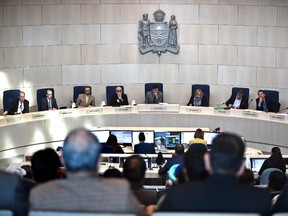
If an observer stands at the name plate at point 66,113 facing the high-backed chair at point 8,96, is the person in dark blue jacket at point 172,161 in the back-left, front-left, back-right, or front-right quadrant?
back-left

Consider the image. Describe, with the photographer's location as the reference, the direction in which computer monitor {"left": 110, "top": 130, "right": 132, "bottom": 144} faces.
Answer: facing the viewer

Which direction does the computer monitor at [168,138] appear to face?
toward the camera

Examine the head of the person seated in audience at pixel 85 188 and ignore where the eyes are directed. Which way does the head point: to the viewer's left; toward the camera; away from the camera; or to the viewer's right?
away from the camera

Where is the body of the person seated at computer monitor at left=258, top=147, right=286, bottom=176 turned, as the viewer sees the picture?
away from the camera

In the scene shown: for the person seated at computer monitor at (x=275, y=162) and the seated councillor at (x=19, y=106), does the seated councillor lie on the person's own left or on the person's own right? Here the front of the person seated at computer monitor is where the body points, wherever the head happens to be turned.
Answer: on the person's own left

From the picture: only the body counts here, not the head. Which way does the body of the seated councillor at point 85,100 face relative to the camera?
toward the camera

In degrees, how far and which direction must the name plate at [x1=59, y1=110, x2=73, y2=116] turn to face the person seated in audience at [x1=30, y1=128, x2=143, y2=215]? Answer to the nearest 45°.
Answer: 0° — it already faces them

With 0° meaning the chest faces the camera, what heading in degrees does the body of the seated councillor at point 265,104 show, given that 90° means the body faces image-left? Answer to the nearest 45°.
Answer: approximately 45°

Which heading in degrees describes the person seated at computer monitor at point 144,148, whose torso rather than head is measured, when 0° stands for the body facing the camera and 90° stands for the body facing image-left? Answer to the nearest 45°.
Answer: approximately 180°

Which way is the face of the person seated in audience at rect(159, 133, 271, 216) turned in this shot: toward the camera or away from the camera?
away from the camera

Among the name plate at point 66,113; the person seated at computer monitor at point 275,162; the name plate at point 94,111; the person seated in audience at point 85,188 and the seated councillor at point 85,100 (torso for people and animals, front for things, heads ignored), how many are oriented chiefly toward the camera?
3

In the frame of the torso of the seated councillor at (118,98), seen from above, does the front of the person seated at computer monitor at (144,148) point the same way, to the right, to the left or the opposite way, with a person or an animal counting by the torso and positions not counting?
the opposite way

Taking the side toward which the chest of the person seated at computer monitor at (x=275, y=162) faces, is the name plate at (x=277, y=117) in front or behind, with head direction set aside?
in front

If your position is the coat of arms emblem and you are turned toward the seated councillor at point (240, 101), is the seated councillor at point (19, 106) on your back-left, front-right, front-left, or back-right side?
back-right

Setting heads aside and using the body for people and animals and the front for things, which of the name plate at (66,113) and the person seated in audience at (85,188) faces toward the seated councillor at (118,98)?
the person seated in audience

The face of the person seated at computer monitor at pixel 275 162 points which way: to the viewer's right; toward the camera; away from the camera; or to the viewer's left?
away from the camera

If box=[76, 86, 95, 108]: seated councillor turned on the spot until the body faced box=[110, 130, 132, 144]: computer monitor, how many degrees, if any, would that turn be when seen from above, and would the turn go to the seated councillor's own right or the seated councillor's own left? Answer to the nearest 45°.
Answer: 0° — they already face it
